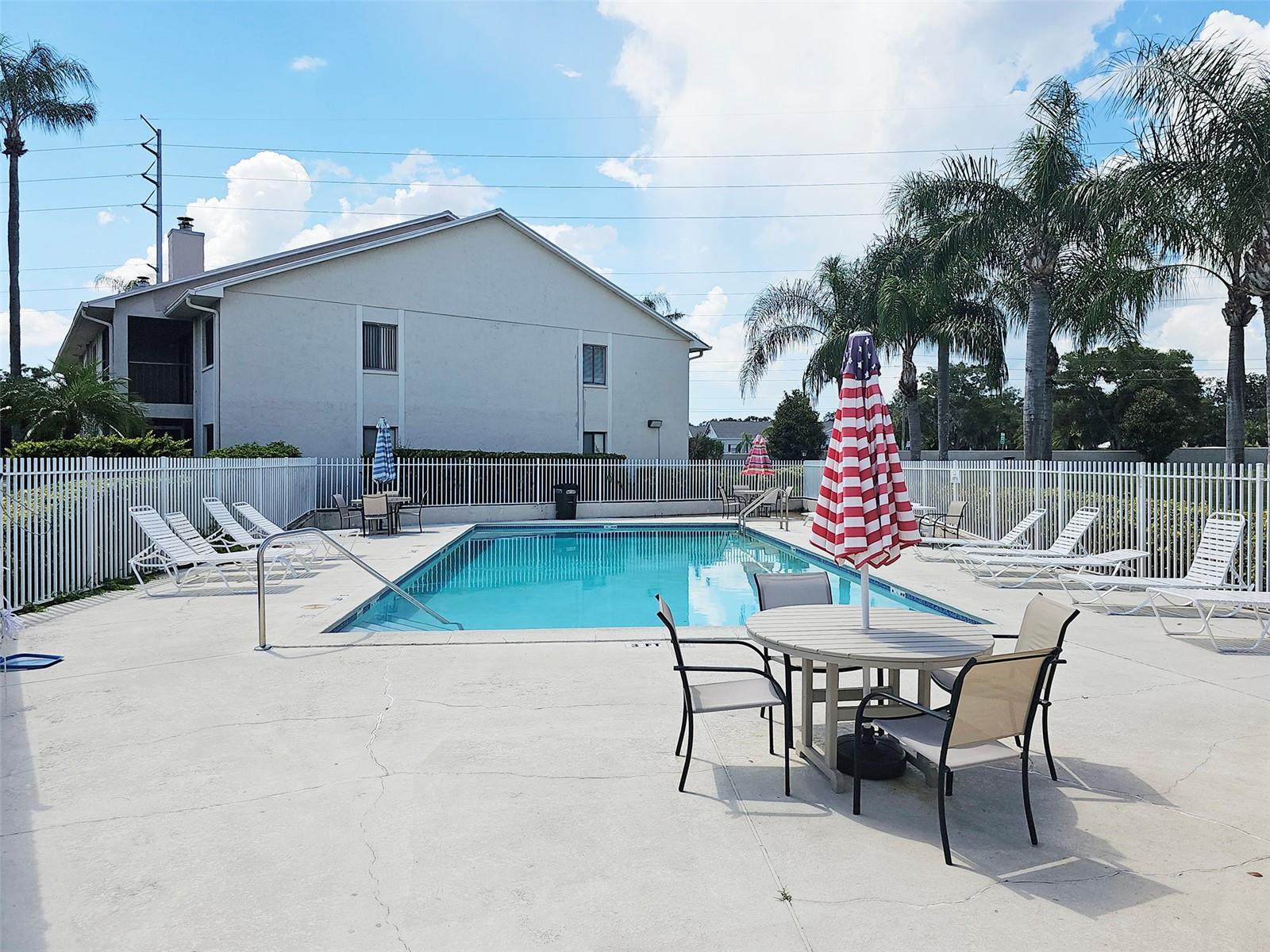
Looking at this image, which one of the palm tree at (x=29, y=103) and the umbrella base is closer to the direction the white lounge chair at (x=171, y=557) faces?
the umbrella base

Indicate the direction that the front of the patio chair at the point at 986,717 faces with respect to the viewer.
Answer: facing away from the viewer and to the left of the viewer

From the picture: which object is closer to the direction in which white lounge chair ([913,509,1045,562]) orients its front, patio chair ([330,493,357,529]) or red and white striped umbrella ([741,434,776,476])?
the patio chair

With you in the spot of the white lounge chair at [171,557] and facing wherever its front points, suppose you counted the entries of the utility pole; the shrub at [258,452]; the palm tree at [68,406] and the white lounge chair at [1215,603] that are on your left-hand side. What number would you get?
3

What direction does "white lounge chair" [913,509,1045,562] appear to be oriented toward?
to the viewer's left

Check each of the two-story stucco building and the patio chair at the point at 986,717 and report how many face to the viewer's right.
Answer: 0

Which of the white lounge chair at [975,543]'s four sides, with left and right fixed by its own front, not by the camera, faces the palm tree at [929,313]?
right

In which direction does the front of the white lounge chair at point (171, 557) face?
to the viewer's right

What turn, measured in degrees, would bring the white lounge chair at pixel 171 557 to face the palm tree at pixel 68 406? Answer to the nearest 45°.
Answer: approximately 90° to its left

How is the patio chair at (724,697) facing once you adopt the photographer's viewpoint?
facing to the right of the viewer

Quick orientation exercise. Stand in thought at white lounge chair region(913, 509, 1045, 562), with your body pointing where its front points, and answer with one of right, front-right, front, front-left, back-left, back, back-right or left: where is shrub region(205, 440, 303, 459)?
front
